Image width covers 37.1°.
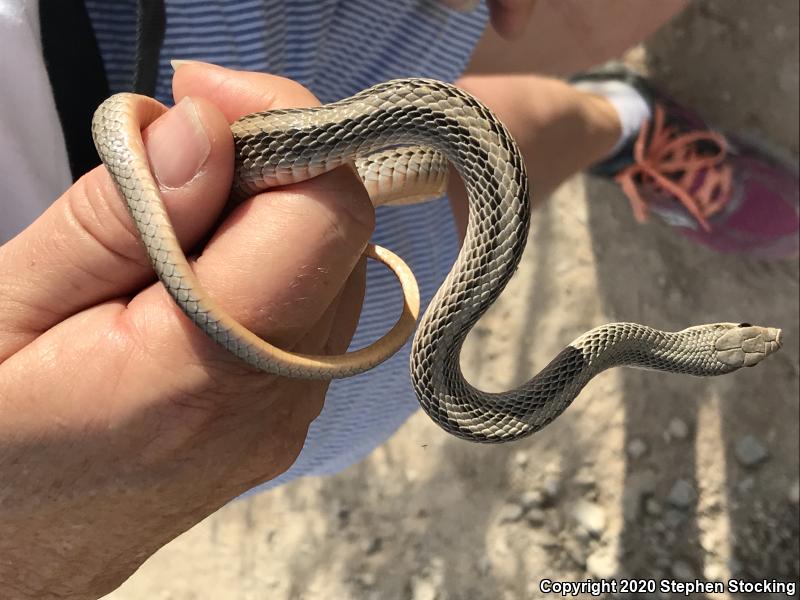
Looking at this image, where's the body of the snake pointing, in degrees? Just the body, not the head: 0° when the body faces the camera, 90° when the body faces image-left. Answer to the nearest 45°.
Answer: approximately 270°

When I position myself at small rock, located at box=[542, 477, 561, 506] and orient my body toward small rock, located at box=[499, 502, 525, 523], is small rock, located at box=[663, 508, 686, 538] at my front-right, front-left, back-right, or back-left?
back-left
